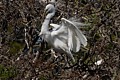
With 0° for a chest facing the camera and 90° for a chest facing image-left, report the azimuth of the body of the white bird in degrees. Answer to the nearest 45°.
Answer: approximately 90°
